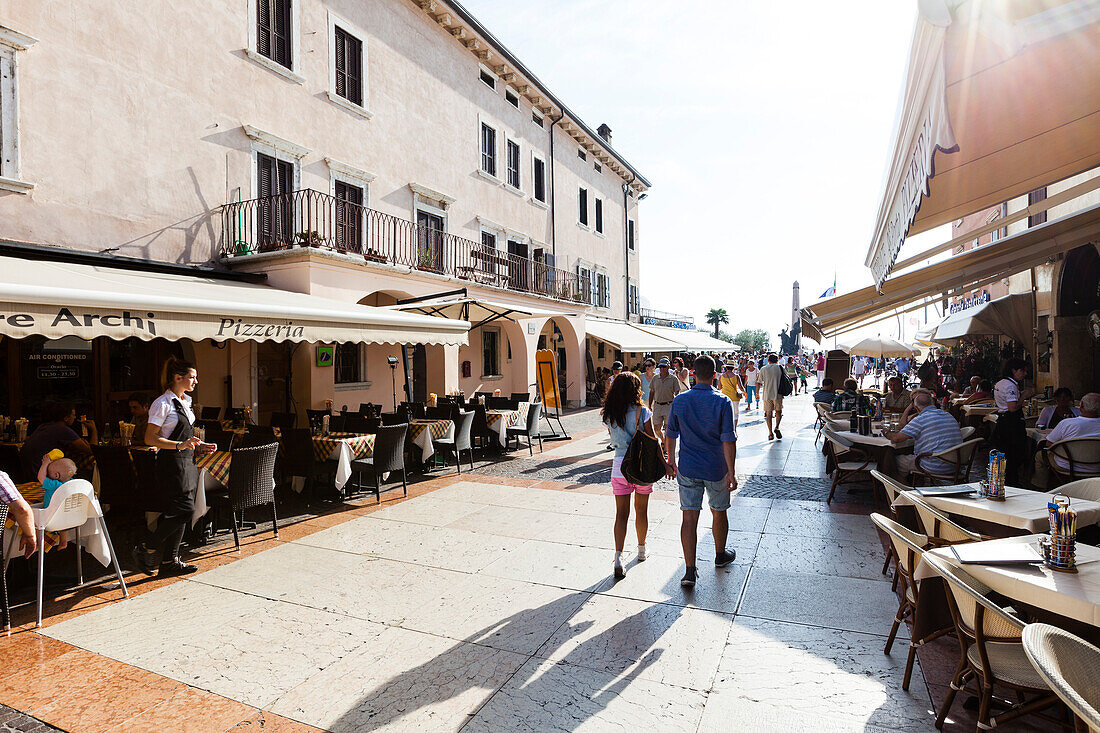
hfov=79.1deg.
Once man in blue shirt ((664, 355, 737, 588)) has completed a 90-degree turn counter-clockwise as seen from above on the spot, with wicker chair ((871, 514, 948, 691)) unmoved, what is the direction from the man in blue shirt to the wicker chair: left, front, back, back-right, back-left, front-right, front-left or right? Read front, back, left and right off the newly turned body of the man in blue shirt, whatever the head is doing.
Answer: back-left

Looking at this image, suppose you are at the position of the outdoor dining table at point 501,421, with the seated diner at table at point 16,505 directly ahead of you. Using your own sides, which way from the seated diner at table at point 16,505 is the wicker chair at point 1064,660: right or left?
left

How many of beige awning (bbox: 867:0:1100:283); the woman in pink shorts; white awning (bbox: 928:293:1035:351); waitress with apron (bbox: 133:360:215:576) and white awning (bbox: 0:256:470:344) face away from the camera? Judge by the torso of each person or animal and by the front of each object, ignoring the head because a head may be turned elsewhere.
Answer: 1

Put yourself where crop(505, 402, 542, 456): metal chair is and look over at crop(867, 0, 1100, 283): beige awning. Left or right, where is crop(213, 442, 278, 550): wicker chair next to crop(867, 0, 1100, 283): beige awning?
right

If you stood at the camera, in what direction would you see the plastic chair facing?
facing away from the viewer and to the left of the viewer

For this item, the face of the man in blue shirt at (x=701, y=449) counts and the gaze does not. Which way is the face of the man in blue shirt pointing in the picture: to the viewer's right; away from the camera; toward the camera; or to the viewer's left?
away from the camera

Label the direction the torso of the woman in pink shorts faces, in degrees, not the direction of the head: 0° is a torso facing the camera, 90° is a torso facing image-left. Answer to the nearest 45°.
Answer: approximately 180°

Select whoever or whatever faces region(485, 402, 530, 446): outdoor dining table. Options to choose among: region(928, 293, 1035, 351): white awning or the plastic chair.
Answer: the white awning

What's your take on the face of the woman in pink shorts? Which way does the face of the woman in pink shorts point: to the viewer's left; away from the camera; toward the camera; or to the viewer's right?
away from the camera

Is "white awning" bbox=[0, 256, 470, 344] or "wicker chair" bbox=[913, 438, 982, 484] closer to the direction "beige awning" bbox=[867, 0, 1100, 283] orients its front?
the white awning

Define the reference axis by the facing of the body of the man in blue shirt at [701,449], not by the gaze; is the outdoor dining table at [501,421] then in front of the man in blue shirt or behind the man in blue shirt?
in front

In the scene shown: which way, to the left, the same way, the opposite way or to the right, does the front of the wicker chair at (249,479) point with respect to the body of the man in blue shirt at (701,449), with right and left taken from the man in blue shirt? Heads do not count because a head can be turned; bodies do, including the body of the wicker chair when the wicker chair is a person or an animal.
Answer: to the left

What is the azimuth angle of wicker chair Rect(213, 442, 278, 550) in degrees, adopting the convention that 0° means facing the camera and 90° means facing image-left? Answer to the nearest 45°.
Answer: approximately 135°

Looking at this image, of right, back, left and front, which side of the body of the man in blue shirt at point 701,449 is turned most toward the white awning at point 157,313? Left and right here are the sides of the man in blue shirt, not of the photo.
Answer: left

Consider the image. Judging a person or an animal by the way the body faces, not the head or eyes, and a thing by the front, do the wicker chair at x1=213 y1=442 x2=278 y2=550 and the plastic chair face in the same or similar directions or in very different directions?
same or similar directions

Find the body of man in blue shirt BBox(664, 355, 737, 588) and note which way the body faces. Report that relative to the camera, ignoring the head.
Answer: away from the camera

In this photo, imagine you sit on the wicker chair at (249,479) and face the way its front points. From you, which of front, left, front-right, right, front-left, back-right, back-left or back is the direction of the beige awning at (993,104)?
back

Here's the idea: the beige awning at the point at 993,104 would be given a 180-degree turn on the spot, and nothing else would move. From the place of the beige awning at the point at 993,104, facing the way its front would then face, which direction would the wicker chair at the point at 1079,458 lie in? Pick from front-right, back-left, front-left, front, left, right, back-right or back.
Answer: left

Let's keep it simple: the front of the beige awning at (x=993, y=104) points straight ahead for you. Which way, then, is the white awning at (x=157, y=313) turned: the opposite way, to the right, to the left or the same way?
the opposite way
